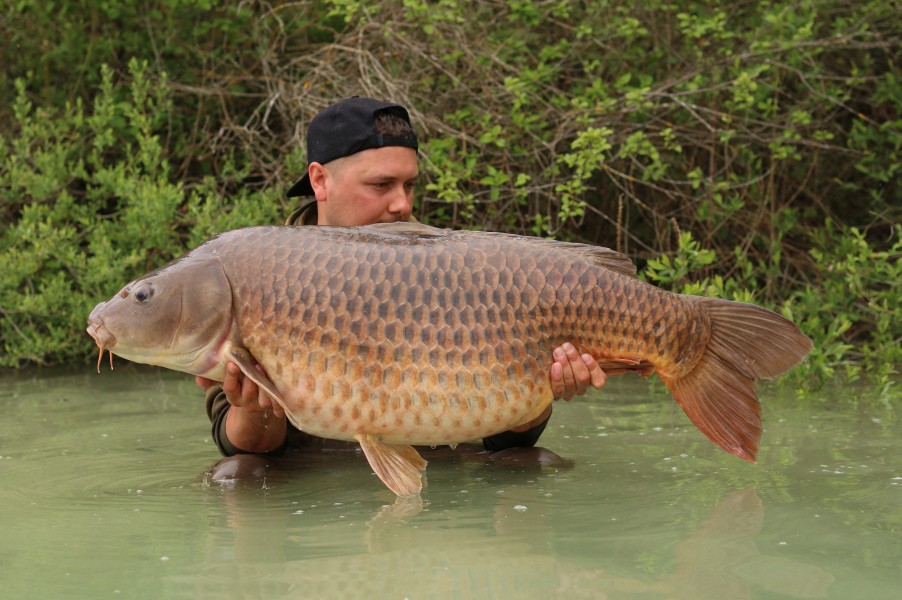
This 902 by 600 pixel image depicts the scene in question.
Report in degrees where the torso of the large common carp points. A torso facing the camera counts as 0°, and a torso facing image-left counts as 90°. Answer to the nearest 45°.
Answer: approximately 90°

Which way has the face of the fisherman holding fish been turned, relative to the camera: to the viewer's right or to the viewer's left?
to the viewer's right
